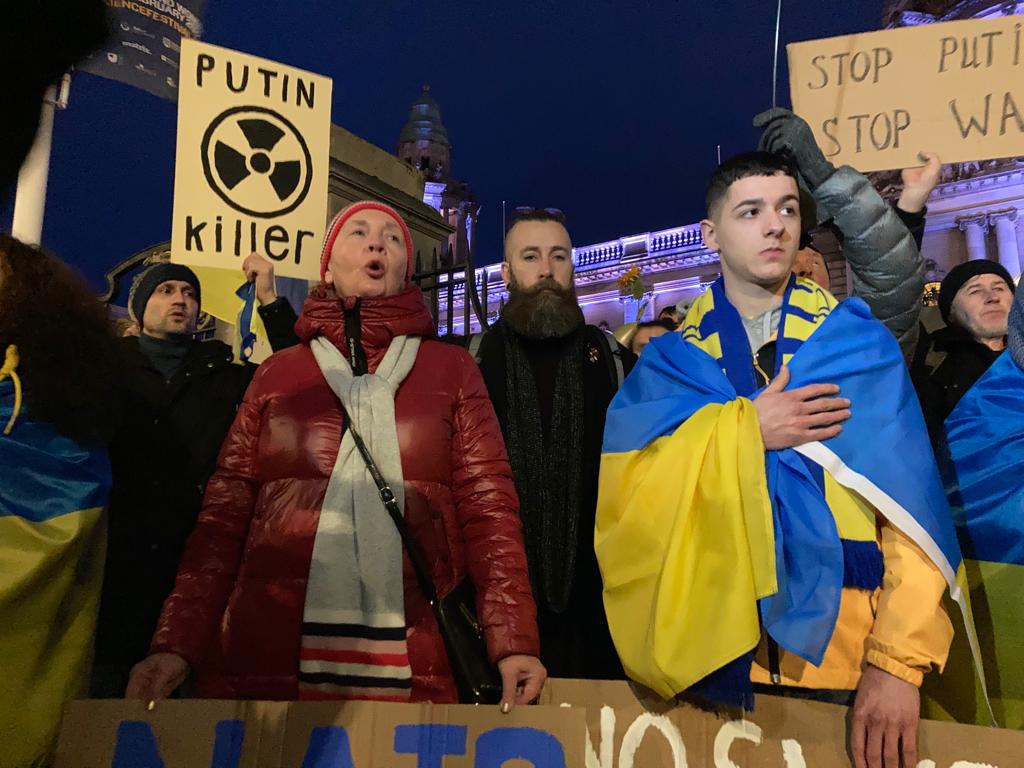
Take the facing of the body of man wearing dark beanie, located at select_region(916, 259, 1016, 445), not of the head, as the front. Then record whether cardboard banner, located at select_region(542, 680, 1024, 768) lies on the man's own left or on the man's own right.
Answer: on the man's own right

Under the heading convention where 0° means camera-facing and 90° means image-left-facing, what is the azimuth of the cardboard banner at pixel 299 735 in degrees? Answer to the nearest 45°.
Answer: approximately 0°

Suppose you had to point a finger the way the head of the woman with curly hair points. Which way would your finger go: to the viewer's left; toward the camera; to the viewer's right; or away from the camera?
away from the camera

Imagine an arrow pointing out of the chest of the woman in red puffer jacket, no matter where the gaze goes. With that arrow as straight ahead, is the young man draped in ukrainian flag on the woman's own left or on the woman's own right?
on the woman's own left
